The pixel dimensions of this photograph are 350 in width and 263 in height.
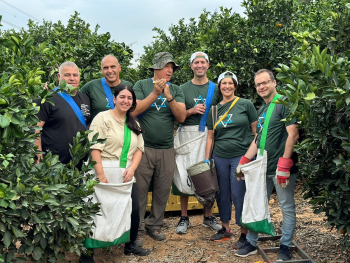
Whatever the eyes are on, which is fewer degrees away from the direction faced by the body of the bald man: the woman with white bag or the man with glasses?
the woman with white bag

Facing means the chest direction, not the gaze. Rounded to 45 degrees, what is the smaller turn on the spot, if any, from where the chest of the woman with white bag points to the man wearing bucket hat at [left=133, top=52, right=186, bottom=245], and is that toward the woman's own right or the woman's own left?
approximately 135° to the woman's own left

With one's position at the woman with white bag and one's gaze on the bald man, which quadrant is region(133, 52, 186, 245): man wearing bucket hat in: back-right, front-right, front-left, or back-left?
front-right

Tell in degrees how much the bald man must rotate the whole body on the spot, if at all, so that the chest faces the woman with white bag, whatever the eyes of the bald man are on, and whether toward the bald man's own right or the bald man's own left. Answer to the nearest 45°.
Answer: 0° — they already face them

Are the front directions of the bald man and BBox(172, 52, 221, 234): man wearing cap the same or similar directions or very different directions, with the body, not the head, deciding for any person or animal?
same or similar directions

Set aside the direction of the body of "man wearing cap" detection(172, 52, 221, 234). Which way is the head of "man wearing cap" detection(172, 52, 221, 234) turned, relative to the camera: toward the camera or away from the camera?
toward the camera

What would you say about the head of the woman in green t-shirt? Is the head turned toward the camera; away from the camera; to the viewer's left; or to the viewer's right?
toward the camera

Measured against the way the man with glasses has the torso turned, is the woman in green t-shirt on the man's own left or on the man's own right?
on the man's own right

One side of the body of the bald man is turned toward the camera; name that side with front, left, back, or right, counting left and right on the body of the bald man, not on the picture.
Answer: front

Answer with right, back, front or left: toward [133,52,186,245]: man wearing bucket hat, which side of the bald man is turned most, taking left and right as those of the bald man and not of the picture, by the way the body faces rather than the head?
left

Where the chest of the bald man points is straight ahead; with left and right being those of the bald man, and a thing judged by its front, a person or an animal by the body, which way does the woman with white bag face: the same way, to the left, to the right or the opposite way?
the same way

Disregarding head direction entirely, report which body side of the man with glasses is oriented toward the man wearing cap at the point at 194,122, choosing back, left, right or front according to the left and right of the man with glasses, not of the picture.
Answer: right

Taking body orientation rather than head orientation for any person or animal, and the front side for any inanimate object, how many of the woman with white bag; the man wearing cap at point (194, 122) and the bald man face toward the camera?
3

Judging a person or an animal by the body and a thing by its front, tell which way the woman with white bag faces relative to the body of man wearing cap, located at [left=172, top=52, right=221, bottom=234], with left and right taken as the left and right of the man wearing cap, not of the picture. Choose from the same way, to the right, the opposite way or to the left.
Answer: the same way

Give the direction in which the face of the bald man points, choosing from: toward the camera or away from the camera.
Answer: toward the camera

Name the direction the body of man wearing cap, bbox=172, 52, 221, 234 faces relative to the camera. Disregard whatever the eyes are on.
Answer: toward the camera

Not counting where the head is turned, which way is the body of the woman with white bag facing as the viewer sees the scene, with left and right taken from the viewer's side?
facing the viewer
